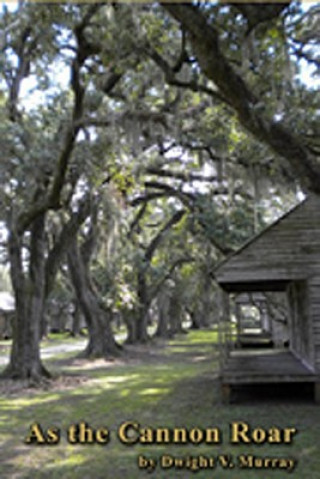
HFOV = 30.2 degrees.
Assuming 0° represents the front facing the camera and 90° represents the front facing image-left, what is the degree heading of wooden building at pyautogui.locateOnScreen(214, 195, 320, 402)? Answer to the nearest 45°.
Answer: approximately 90°
